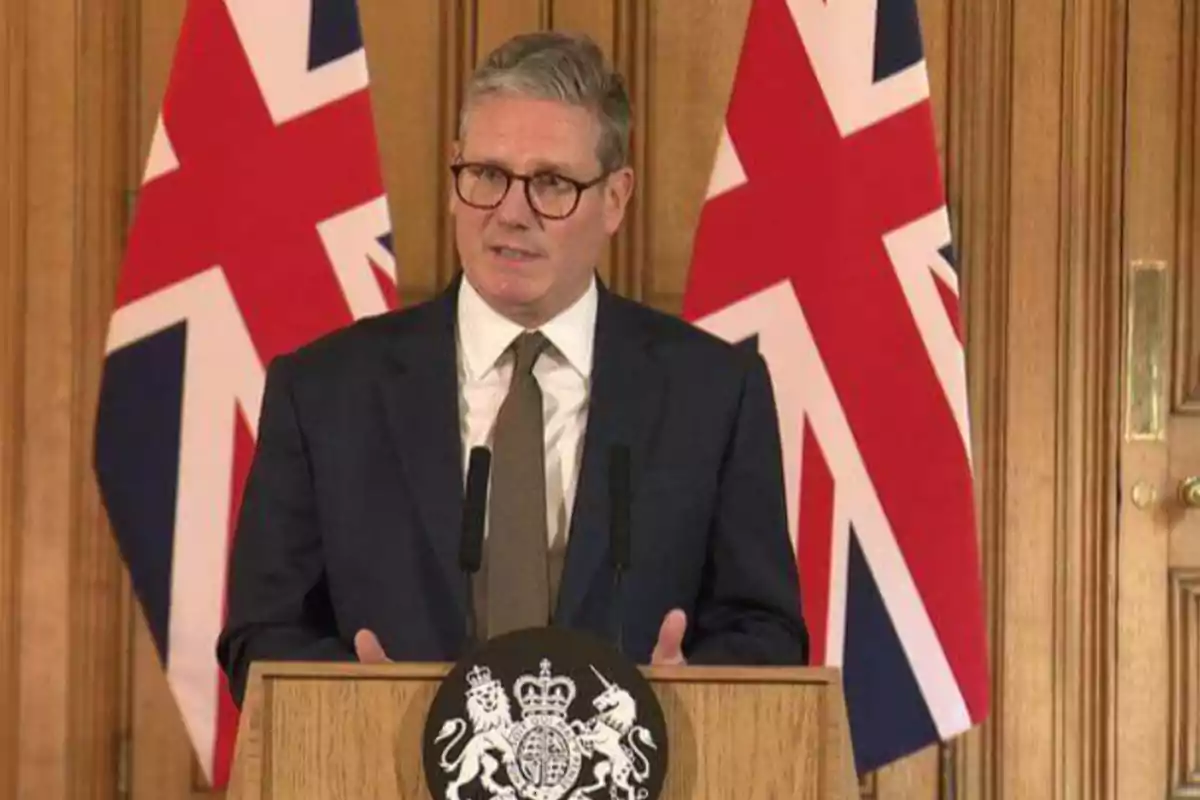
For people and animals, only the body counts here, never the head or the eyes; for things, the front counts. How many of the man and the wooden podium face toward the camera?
2

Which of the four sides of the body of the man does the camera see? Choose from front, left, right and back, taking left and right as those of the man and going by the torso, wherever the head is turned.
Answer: front

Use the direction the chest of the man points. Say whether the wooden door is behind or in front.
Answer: behind

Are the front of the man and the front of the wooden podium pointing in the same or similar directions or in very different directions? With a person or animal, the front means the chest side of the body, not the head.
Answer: same or similar directions

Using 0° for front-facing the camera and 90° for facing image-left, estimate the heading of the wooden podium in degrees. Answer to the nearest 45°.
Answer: approximately 0°

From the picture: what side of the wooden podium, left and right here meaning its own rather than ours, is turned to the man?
back
